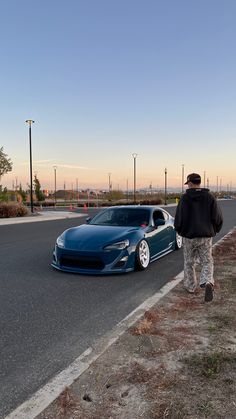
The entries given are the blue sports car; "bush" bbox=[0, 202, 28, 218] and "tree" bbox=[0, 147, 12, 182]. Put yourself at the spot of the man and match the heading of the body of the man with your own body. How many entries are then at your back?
0

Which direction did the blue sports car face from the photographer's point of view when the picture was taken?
facing the viewer and to the left of the viewer

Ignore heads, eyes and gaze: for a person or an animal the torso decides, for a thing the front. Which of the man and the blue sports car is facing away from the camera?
the man

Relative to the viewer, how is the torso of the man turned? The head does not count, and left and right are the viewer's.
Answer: facing away from the viewer

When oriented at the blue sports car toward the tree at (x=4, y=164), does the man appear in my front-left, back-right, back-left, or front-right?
back-right

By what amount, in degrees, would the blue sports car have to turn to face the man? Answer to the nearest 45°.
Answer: approximately 90° to its left

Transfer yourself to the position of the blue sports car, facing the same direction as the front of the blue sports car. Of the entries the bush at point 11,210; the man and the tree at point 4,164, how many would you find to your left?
1

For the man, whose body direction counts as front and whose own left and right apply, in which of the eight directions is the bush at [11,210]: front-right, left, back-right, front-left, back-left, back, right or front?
front-left

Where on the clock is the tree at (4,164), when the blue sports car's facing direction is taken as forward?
The tree is roughly at 4 o'clock from the blue sports car.

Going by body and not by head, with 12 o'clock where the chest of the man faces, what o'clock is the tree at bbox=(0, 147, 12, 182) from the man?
The tree is roughly at 11 o'clock from the man.

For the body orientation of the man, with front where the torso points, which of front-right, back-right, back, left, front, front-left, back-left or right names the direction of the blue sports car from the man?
front-left

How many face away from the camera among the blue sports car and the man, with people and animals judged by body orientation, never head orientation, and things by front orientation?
1
